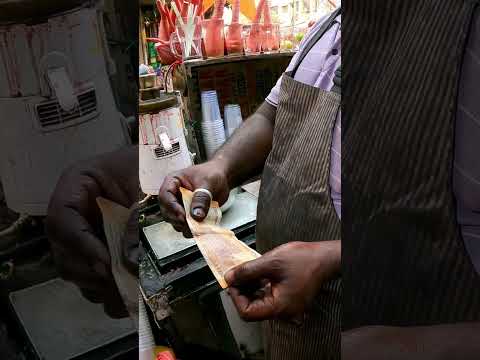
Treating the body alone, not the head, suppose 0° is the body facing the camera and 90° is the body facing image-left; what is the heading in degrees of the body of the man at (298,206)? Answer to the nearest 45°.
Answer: approximately 45°

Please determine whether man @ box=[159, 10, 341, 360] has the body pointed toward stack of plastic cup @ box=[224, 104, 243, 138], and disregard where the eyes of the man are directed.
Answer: no
